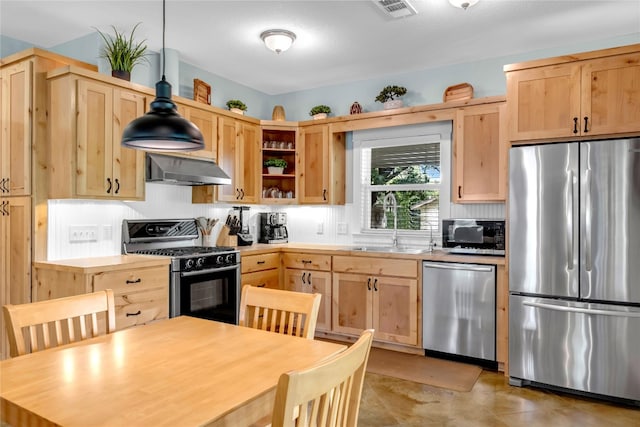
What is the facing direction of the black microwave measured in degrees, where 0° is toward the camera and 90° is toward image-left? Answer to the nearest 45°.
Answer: approximately 0°

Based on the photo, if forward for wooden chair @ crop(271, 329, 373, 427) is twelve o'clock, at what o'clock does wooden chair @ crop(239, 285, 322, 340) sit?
wooden chair @ crop(239, 285, 322, 340) is roughly at 1 o'clock from wooden chair @ crop(271, 329, 373, 427).

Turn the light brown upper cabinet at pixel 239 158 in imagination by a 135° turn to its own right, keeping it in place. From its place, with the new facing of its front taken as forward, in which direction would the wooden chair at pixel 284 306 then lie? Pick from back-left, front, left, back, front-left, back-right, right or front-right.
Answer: left

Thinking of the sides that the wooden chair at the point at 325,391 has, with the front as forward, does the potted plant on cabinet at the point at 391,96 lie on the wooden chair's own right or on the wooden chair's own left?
on the wooden chair's own right

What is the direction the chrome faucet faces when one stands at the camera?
facing the viewer and to the left of the viewer

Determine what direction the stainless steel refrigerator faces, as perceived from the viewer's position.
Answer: facing the viewer

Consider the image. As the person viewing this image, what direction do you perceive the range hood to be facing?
facing the viewer and to the right of the viewer

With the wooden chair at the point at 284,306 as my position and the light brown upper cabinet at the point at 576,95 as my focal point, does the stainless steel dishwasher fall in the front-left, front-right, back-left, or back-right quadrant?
front-left

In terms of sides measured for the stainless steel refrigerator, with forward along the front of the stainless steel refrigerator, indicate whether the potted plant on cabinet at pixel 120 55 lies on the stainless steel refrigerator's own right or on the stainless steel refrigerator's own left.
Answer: on the stainless steel refrigerator's own right

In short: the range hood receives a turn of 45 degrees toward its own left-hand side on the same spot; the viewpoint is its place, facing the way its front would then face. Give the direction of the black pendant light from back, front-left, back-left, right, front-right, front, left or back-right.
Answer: right

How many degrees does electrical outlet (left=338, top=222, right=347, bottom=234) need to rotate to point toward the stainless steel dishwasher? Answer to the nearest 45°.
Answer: approximately 45° to its left

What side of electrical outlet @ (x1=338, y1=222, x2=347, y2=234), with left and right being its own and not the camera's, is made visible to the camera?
front

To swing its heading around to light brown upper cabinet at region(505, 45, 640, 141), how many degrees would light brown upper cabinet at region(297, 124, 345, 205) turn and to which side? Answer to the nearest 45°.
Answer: approximately 90° to its left

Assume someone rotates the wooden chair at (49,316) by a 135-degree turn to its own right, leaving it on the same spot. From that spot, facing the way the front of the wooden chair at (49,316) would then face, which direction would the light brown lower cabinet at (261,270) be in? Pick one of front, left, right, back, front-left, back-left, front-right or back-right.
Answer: back-right

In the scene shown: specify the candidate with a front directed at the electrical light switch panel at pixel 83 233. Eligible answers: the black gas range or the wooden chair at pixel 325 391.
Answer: the wooden chair
